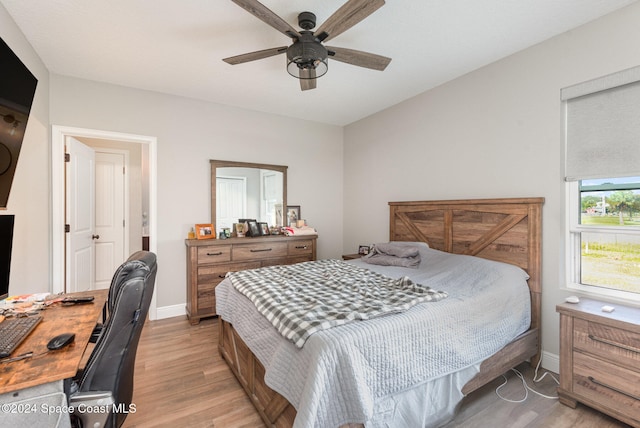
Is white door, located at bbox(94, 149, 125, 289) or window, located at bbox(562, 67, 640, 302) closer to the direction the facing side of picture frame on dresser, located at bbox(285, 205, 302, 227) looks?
the window

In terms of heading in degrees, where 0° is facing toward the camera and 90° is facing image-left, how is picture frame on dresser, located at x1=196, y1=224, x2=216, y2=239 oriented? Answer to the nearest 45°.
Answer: approximately 0°

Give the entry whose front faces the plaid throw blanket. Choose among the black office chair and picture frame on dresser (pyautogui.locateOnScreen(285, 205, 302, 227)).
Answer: the picture frame on dresser

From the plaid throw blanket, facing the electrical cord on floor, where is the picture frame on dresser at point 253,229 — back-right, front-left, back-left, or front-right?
back-left

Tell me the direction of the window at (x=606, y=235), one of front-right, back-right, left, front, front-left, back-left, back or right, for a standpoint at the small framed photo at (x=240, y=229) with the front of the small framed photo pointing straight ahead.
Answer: front-left

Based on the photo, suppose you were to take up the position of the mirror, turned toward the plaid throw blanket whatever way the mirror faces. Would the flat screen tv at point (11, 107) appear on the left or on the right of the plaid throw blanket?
right

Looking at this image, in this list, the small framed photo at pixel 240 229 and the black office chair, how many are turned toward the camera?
1

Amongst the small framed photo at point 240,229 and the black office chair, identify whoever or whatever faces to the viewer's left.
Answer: the black office chair

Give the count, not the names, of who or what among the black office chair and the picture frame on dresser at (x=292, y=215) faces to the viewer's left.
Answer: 1

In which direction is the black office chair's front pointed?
to the viewer's left
